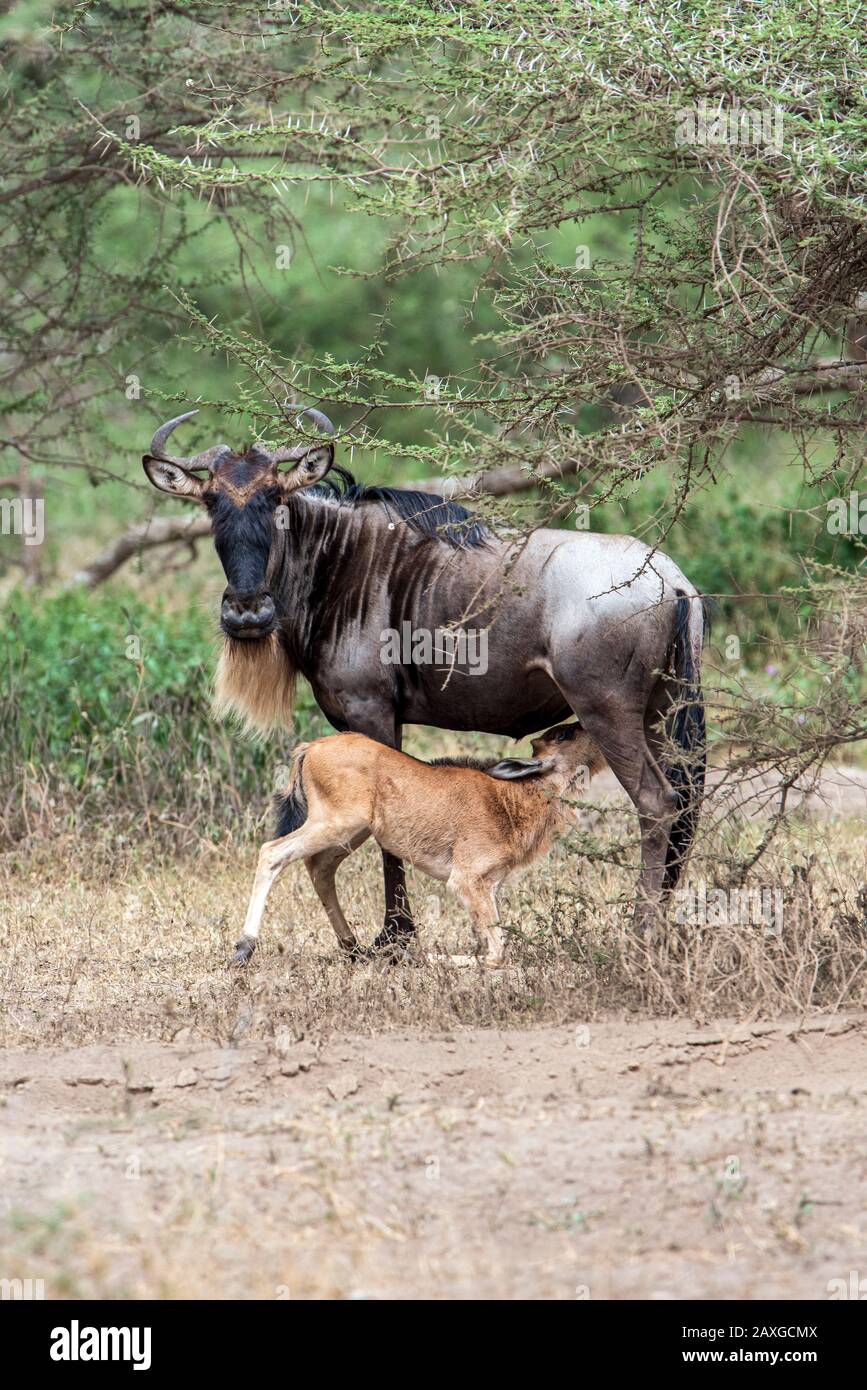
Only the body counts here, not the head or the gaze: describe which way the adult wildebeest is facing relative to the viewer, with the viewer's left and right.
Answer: facing to the left of the viewer

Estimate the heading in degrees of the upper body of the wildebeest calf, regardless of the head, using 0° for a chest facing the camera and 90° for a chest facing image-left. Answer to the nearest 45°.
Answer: approximately 270°

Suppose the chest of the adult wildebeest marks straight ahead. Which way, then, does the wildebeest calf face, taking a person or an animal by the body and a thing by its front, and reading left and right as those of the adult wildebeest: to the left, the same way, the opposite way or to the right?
the opposite way
